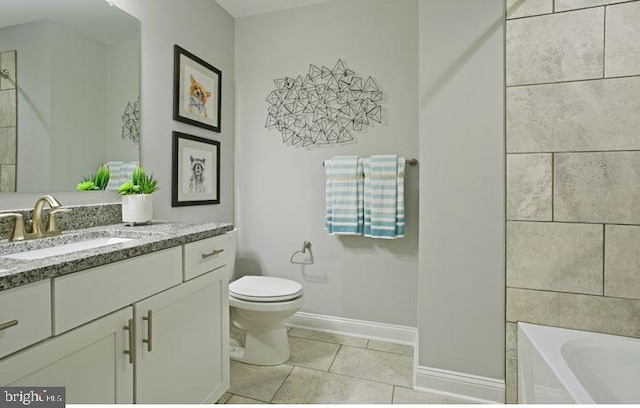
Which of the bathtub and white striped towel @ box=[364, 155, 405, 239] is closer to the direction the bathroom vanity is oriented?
the bathtub

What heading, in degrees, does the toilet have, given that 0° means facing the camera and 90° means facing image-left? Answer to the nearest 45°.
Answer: approximately 315°

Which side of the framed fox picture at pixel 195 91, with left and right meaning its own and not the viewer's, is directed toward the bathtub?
front

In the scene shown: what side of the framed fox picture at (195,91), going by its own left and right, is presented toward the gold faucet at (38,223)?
right

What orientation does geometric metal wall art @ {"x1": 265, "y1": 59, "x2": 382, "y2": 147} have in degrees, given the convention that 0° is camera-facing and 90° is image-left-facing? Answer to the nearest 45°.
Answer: approximately 0°

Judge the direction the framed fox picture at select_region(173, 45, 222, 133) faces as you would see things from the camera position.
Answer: facing the viewer and to the right of the viewer

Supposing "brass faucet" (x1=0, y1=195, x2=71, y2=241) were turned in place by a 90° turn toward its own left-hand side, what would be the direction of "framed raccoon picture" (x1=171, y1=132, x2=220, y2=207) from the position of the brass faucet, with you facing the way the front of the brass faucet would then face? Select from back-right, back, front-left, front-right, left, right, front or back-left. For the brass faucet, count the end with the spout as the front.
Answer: front

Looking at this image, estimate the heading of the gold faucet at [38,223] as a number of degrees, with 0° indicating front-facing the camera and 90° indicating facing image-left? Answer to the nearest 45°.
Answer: approximately 315°

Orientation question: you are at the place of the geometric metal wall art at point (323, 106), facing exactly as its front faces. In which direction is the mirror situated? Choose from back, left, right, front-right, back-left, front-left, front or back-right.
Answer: front-right
